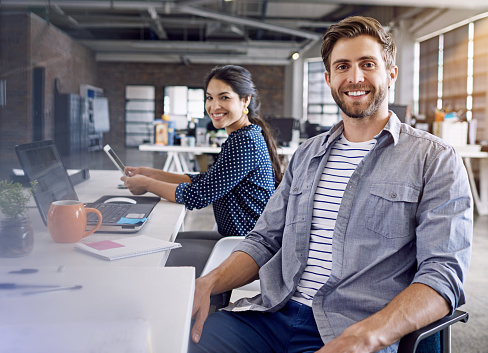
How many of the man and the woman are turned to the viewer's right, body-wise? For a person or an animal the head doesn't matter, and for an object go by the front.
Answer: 0

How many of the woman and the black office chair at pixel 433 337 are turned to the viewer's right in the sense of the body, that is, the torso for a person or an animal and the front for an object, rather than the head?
0

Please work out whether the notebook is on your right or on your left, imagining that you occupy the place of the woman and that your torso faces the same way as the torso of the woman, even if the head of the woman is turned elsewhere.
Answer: on your left

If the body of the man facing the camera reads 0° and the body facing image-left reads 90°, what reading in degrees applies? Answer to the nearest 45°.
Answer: approximately 45°

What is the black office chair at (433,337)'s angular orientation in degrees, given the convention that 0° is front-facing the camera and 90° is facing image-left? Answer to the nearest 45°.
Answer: approximately 45°

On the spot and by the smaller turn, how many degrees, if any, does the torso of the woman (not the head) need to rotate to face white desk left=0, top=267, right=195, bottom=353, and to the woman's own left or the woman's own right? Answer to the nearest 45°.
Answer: approximately 90° to the woman's own left

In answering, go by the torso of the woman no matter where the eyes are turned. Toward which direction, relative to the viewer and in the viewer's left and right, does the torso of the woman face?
facing to the left of the viewer

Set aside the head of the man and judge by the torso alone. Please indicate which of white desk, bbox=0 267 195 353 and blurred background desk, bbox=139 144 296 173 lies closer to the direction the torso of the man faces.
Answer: the white desk

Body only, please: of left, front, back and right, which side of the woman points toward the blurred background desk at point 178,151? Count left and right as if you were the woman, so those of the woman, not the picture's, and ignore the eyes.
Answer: right

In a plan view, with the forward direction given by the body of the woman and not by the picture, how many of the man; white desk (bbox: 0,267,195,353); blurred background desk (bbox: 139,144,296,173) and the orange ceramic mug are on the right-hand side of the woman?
1
